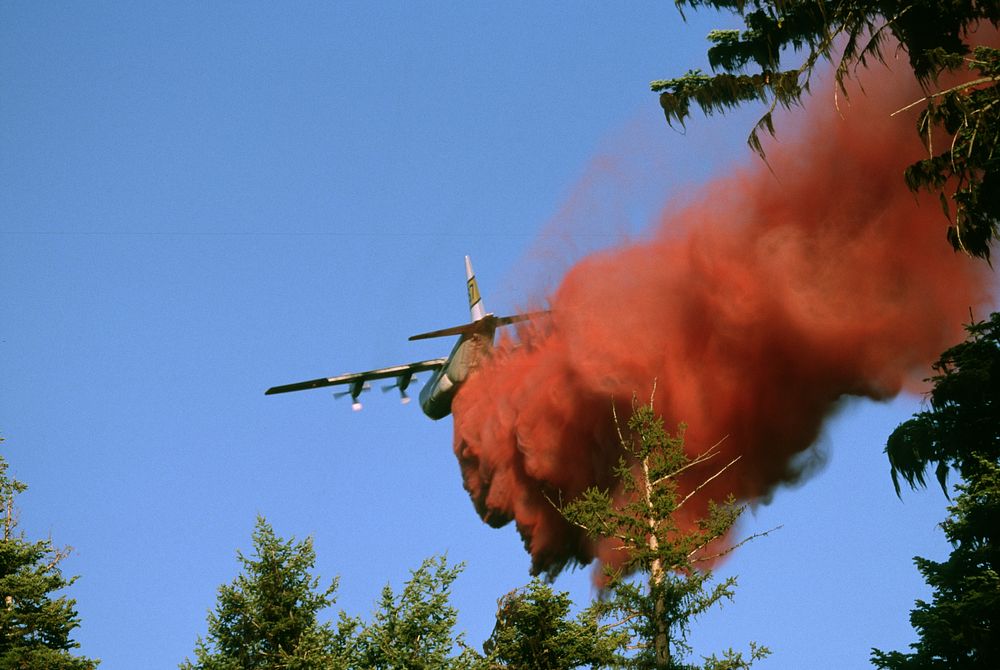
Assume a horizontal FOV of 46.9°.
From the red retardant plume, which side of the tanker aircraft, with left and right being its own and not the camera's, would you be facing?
back

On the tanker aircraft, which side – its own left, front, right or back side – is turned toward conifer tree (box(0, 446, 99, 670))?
left

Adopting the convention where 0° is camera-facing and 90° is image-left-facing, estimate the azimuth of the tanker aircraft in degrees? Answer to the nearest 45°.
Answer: approximately 135°

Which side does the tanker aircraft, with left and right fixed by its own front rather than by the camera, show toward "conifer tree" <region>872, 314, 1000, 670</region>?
back

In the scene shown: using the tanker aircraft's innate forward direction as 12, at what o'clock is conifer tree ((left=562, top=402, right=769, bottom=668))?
The conifer tree is roughly at 7 o'clock from the tanker aircraft.
